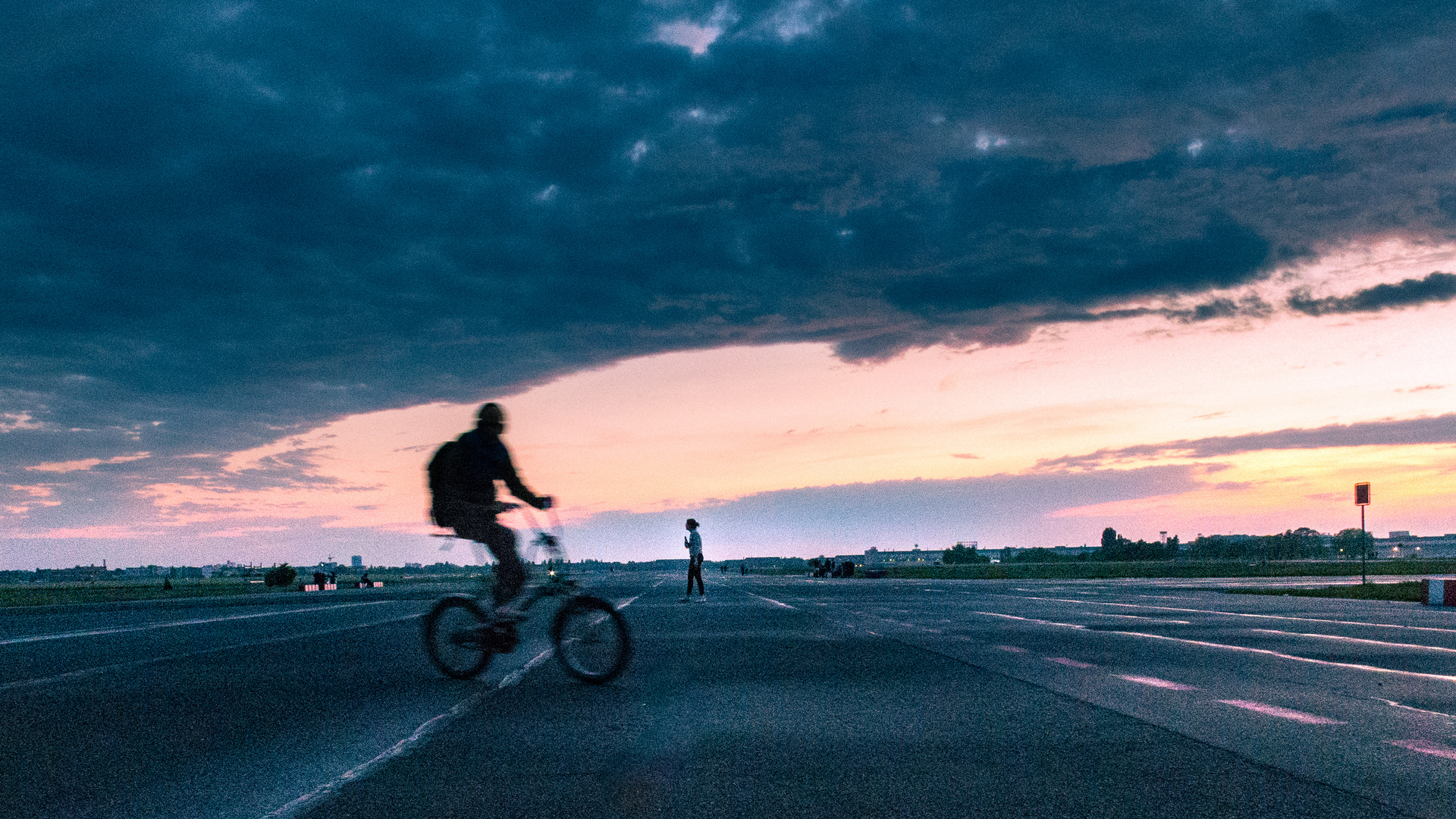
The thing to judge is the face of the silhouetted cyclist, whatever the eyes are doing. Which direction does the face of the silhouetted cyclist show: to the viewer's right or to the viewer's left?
to the viewer's right

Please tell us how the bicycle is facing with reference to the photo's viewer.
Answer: facing to the right of the viewer
